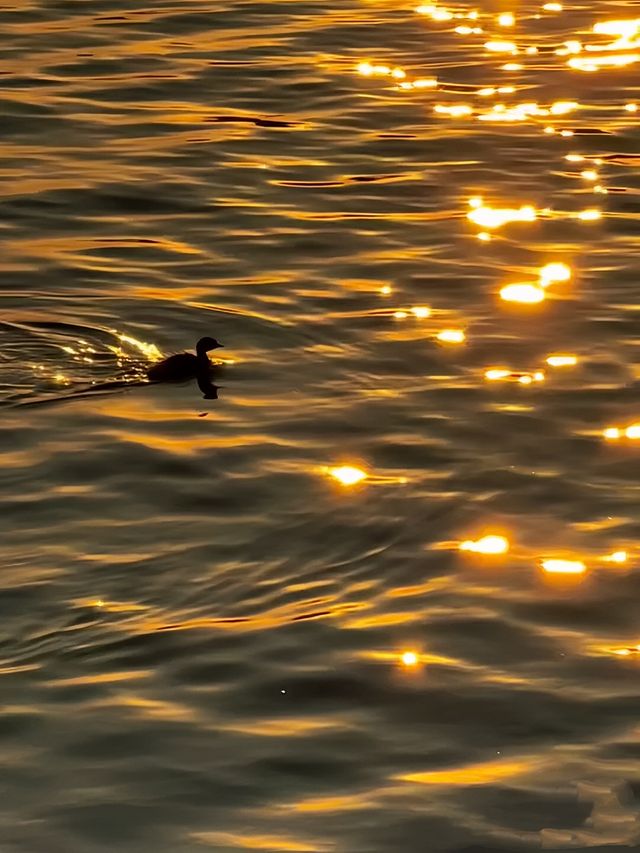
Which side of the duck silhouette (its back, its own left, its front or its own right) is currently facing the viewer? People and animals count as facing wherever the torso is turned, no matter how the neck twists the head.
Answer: right
